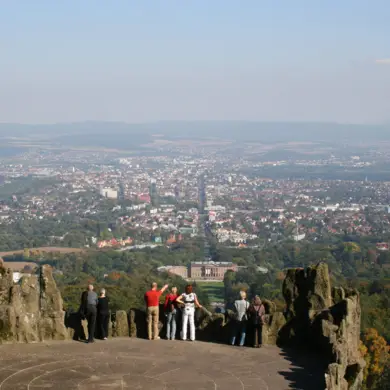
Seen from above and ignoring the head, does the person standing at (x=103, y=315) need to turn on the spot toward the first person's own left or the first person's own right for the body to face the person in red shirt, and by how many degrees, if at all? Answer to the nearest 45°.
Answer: approximately 90° to the first person's own right

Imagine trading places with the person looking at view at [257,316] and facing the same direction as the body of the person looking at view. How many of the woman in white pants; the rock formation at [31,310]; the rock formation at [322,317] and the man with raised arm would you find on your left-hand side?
3

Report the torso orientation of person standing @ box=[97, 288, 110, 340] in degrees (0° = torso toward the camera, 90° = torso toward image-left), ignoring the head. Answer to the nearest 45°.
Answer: approximately 180°

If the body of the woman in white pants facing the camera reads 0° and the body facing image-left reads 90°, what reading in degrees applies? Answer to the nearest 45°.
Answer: approximately 180°

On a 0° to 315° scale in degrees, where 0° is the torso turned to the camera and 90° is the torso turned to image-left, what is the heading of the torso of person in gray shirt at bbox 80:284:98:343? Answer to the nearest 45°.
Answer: approximately 180°

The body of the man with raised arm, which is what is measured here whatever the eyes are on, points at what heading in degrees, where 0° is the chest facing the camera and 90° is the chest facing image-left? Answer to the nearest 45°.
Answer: approximately 180°

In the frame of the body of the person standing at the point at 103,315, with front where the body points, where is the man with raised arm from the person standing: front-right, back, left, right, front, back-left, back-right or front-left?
right

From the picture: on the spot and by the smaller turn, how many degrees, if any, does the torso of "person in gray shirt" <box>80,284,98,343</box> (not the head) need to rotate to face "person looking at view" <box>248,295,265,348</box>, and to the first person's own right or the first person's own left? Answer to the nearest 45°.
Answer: approximately 90° to the first person's own right

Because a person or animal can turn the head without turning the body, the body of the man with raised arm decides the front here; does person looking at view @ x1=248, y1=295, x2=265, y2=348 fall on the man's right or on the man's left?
on the man's right

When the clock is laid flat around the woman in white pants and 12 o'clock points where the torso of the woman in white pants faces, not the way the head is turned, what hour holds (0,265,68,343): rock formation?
The rock formation is roughly at 9 o'clock from the woman in white pants.

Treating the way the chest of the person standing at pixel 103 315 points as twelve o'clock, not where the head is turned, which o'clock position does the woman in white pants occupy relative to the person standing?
The woman in white pants is roughly at 3 o'clock from the person standing.
